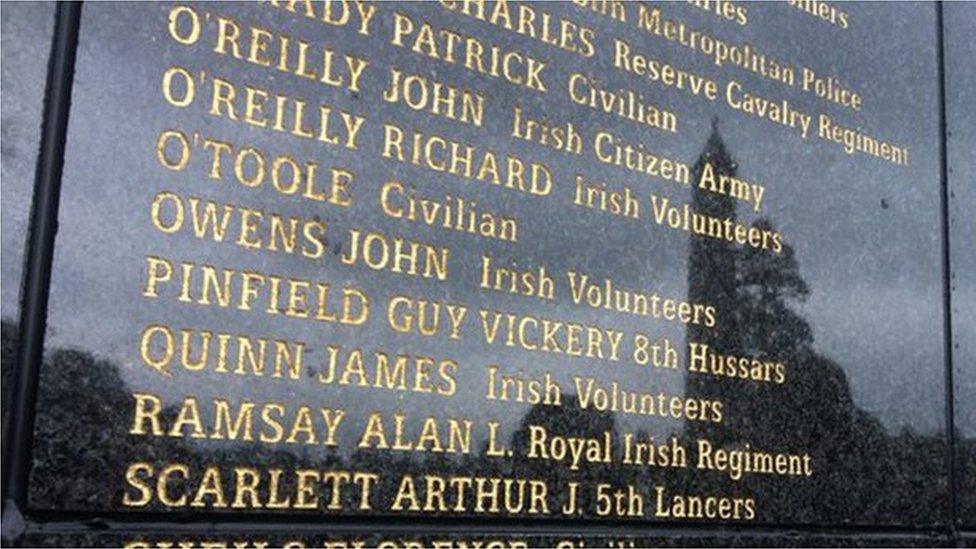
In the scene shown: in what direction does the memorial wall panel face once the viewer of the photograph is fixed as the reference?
facing the viewer and to the right of the viewer
